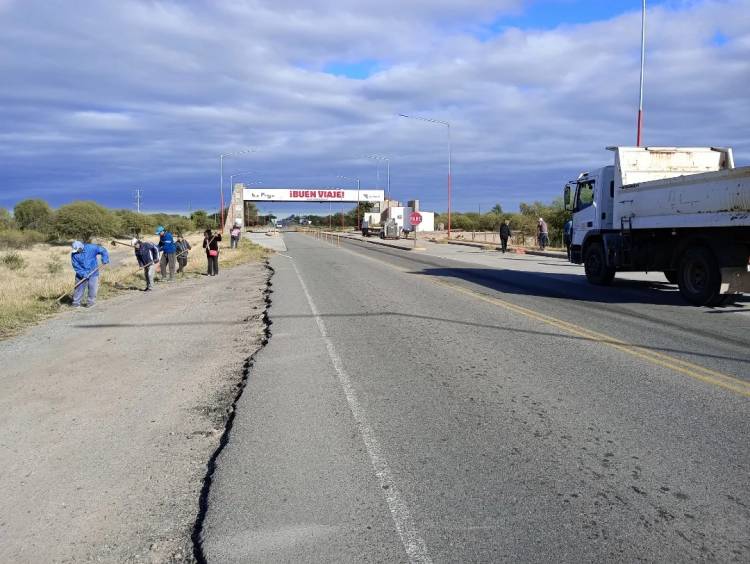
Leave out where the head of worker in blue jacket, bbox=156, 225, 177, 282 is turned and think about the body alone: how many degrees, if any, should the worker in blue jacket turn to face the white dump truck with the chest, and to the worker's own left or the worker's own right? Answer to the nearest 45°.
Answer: approximately 135° to the worker's own left

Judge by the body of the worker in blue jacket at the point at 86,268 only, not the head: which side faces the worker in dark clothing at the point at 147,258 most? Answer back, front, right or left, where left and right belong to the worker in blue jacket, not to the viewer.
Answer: back

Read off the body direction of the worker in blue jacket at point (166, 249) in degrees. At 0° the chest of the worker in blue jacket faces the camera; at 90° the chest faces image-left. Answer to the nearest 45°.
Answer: approximately 90°

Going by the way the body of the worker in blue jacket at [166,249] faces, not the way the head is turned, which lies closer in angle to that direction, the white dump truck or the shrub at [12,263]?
the shrub

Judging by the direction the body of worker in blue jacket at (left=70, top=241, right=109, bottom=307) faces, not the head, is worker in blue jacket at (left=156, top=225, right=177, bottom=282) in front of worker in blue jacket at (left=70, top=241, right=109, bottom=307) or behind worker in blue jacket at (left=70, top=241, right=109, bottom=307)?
behind
